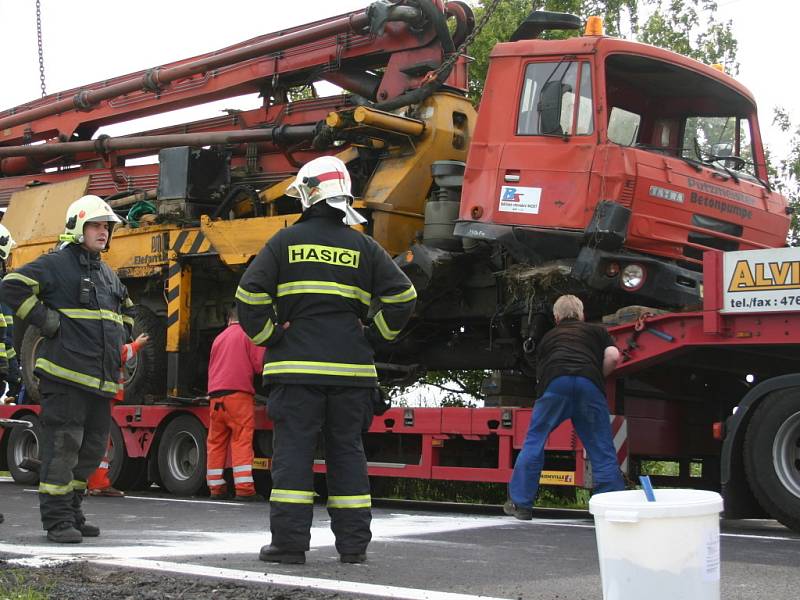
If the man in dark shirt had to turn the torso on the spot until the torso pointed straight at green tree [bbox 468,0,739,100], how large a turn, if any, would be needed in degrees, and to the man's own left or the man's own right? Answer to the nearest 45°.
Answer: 0° — they already face it

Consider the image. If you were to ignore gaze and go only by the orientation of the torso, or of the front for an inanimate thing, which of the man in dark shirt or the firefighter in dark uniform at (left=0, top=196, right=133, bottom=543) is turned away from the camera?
the man in dark shirt

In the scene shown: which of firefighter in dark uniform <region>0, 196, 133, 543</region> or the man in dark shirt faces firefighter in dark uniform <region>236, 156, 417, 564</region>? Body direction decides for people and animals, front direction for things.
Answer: firefighter in dark uniform <region>0, 196, 133, 543</region>

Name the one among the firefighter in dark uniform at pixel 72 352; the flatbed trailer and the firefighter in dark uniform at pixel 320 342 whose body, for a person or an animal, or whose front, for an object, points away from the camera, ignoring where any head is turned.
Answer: the firefighter in dark uniform at pixel 320 342

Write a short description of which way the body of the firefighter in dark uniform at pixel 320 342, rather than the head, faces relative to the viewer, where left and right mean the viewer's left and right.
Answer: facing away from the viewer

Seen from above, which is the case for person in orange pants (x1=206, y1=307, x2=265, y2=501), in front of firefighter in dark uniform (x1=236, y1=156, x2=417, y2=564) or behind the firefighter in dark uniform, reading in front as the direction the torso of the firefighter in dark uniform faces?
in front

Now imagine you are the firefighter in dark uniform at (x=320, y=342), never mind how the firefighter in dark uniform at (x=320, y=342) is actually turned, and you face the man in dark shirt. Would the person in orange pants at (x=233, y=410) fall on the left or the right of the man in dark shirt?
left

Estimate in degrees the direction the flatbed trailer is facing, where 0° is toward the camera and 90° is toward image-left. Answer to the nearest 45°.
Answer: approximately 315°

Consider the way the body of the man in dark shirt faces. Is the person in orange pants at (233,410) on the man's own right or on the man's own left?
on the man's own left

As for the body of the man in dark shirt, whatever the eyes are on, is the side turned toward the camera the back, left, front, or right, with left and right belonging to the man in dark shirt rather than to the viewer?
back

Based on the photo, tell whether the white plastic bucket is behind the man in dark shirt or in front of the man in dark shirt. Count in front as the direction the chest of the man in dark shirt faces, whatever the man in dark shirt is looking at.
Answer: behind

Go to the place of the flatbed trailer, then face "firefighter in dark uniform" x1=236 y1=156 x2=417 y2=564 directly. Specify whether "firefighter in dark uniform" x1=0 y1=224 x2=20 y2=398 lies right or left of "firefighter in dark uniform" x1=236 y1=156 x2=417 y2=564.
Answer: right

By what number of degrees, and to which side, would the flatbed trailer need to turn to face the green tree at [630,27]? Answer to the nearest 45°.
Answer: approximately 135° to its left

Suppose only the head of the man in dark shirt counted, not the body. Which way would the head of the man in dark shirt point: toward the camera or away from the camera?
away from the camera
